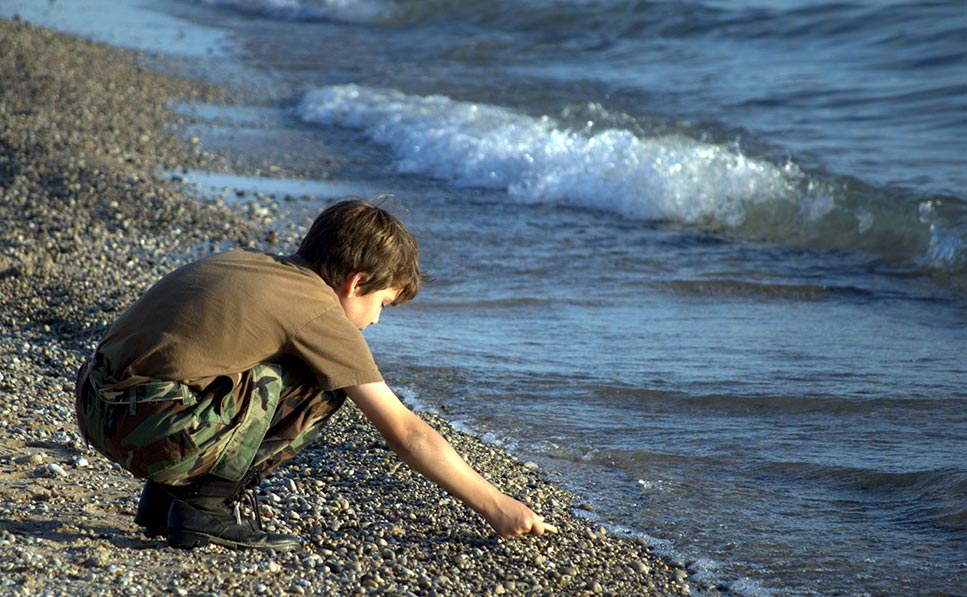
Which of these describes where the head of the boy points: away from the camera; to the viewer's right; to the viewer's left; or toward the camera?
to the viewer's right

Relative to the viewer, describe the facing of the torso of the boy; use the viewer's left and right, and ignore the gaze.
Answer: facing to the right of the viewer
